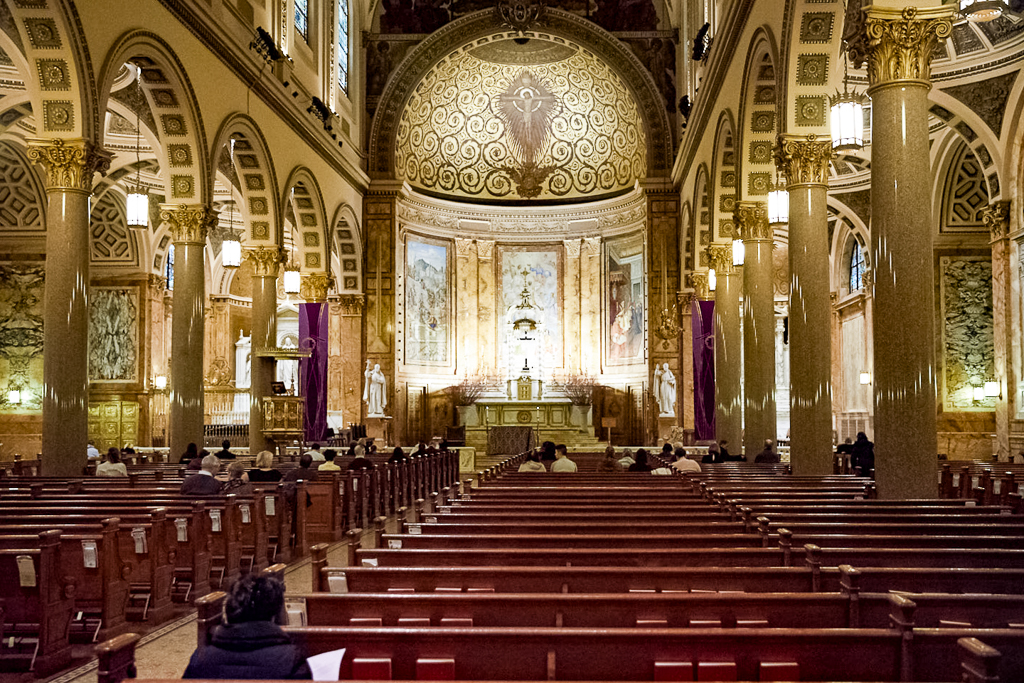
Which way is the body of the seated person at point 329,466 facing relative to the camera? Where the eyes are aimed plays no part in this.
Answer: away from the camera

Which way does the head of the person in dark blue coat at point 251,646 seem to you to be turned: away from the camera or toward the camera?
away from the camera

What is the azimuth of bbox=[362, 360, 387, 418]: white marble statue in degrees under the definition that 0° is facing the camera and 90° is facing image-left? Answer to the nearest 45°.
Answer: approximately 0°

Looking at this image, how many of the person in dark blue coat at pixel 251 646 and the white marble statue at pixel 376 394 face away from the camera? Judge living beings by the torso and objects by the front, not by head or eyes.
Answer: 1

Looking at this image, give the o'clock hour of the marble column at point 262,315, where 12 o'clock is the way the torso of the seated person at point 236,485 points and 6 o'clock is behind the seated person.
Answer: The marble column is roughly at 12 o'clock from the seated person.

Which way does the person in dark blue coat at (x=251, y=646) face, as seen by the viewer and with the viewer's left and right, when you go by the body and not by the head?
facing away from the viewer

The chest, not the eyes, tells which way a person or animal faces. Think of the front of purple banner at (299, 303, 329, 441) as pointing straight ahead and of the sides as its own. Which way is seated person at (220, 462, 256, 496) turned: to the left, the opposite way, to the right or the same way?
the opposite way

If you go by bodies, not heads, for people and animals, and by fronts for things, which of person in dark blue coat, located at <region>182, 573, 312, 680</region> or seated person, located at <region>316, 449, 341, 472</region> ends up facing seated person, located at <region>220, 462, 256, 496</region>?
the person in dark blue coat

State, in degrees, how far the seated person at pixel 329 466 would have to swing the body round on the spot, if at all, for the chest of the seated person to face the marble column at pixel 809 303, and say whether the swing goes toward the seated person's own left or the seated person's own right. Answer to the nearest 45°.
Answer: approximately 90° to the seated person's own right

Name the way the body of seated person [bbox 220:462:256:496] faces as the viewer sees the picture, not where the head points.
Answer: away from the camera
